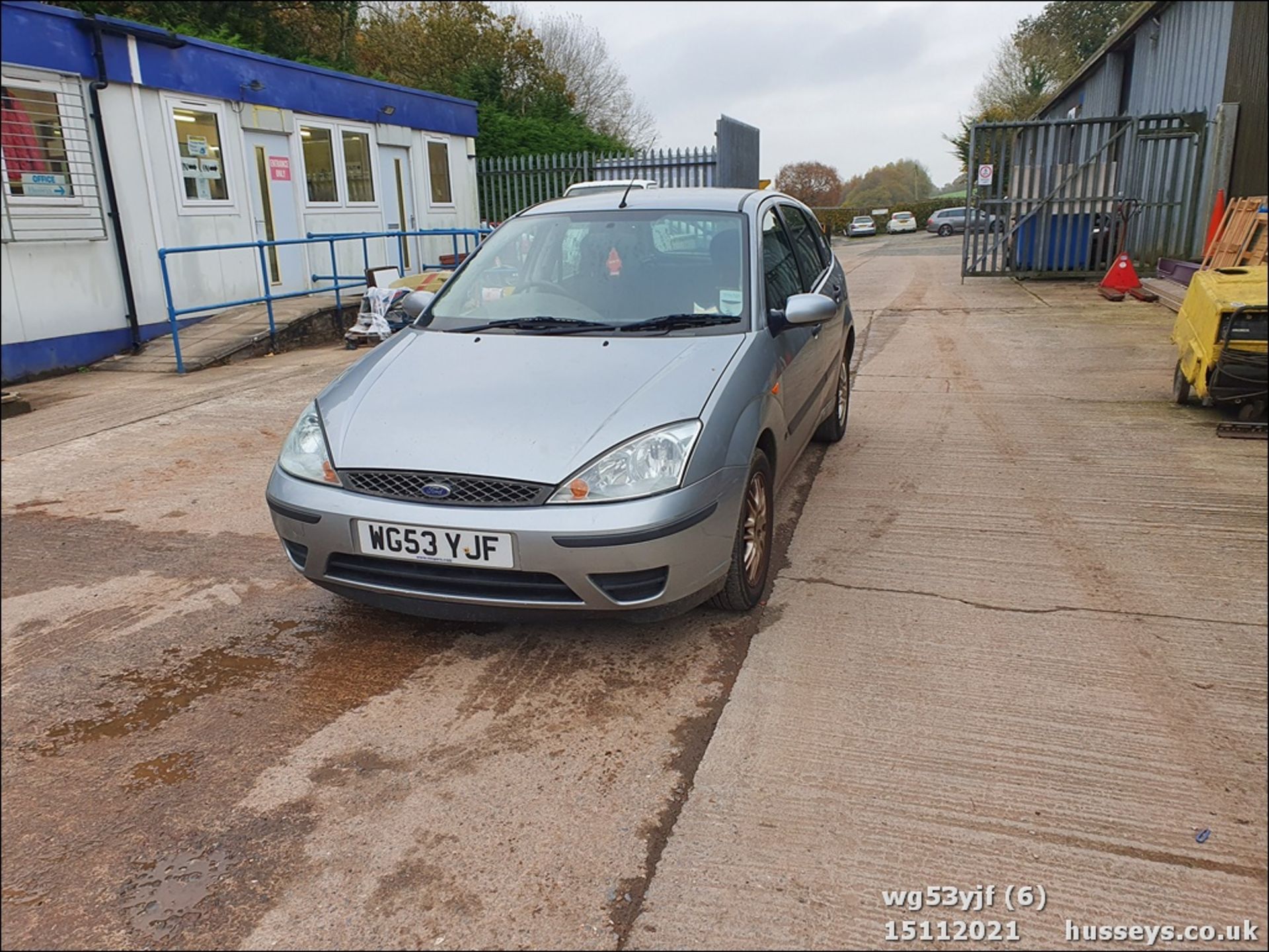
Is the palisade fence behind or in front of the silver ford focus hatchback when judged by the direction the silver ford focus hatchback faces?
behind

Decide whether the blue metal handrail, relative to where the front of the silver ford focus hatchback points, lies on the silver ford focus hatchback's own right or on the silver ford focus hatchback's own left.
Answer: on the silver ford focus hatchback's own right

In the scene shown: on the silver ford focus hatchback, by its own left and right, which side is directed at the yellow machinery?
left

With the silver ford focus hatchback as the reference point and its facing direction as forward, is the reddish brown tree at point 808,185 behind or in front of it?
behind

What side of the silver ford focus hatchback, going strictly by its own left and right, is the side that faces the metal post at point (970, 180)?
back

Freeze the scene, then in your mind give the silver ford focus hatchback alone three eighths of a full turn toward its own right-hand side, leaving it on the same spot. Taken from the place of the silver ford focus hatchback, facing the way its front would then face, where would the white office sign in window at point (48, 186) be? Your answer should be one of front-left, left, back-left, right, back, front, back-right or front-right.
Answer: front-left

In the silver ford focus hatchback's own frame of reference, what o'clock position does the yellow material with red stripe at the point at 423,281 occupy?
The yellow material with red stripe is roughly at 4 o'clock from the silver ford focus hatchback.

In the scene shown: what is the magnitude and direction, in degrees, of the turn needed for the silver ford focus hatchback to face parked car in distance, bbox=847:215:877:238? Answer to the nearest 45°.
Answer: approximately 135° to its right

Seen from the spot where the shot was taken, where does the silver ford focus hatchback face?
facing the viewer and to the left of the viewer

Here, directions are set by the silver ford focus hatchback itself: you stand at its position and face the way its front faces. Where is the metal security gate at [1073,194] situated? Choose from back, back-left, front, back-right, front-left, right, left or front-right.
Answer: back

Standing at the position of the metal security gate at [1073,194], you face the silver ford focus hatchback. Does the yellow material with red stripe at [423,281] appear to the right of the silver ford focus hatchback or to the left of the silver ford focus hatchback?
right

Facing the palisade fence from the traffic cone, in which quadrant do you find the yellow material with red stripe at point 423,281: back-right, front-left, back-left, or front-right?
front-left

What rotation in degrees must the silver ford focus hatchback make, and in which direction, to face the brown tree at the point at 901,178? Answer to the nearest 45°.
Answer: approximately 180°

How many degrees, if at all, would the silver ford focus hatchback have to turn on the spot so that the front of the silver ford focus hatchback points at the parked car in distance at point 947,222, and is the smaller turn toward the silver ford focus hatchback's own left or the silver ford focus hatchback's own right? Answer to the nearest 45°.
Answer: approximately 180°
